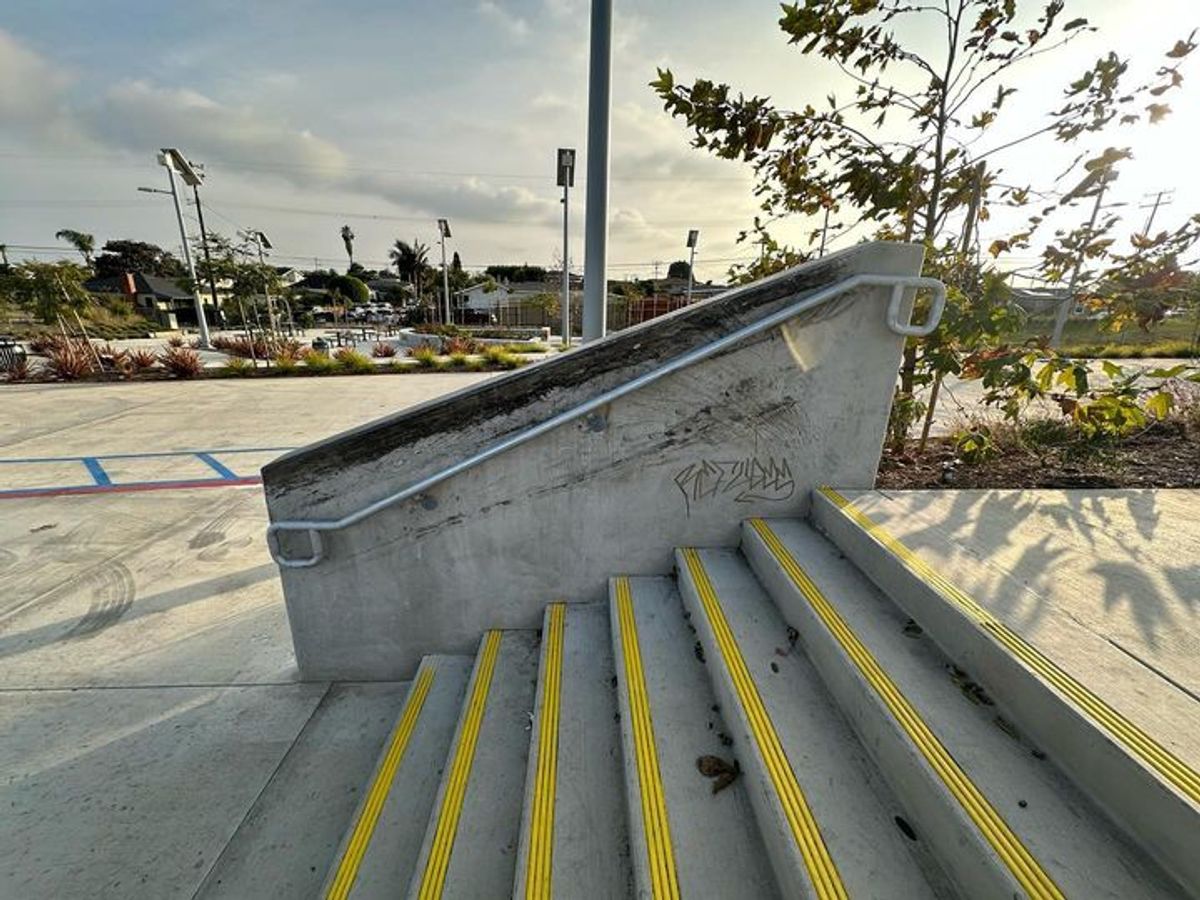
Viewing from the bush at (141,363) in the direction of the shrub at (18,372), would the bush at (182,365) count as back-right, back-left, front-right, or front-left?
back-left

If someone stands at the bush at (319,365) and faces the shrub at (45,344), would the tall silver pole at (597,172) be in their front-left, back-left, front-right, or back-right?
back-left

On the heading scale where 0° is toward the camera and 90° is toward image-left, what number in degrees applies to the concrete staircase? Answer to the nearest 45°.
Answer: approximately 90°

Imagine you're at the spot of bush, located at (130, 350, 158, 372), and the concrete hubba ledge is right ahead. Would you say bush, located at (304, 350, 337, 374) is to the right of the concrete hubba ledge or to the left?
left
